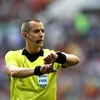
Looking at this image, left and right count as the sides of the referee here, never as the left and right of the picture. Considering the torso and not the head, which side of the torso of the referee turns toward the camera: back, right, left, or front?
front
